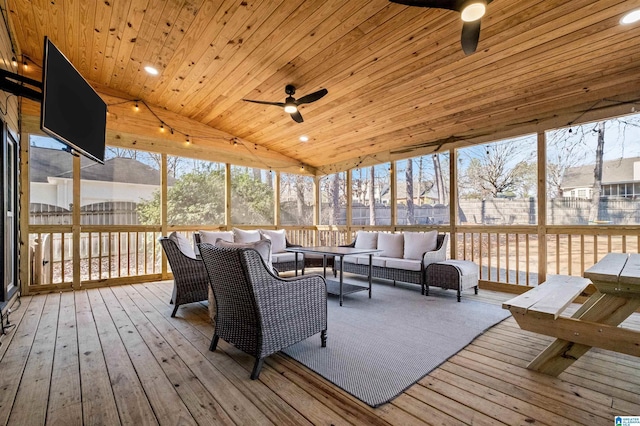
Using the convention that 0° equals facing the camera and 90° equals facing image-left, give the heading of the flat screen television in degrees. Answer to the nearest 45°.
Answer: approximately 315°

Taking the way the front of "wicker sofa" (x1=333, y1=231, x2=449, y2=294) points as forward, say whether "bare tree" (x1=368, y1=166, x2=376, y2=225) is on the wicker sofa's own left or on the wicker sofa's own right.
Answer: on the wicker sofa's own right

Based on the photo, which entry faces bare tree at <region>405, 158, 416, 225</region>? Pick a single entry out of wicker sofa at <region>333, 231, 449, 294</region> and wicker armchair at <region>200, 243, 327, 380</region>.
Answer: the wicker armchair

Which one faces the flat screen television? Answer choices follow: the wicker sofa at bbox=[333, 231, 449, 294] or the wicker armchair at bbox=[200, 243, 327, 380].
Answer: the wicker sofa

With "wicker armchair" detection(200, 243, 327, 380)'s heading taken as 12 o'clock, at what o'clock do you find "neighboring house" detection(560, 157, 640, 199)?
The neighboring house is roughly at 1 o'clock from the wicker armchair.

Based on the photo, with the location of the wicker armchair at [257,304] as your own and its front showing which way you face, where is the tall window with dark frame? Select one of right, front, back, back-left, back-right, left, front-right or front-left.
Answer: left

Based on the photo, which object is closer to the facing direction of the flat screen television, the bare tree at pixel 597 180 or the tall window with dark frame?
the bare tree

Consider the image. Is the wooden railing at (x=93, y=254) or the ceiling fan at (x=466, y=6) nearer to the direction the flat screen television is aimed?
the ceiling fan

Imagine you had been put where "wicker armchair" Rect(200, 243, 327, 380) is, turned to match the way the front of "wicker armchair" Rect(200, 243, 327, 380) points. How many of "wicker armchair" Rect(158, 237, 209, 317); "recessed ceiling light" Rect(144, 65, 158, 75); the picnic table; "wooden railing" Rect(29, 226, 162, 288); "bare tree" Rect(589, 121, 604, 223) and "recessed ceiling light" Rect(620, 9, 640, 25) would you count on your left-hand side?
3

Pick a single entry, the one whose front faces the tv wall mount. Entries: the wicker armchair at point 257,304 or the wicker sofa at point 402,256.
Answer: the wicker sofa

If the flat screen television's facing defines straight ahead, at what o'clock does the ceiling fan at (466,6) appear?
The ceiling fan is roughly at 12 o'clock from the flat screen television.
